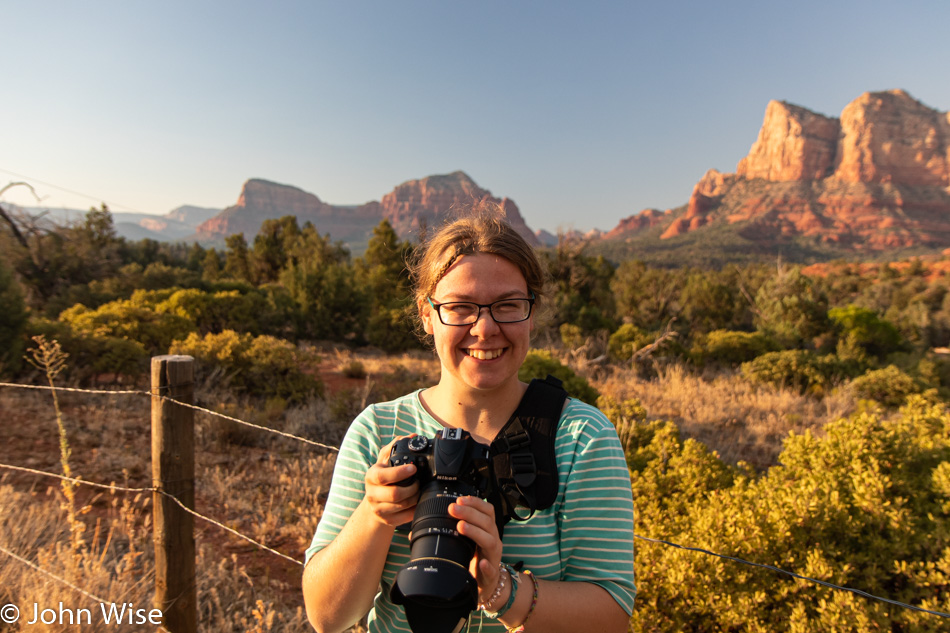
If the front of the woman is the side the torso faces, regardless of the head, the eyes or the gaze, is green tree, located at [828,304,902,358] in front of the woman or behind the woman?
behind

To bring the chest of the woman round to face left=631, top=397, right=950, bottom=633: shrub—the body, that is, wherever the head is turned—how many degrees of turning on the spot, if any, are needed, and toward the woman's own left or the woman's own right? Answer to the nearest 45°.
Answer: approximately 135° to the woman's own left

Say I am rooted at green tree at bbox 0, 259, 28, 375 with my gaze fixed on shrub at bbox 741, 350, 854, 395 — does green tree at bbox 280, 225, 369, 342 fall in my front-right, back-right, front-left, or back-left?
front-left

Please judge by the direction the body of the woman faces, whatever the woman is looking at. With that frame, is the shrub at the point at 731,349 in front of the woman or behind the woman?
behind

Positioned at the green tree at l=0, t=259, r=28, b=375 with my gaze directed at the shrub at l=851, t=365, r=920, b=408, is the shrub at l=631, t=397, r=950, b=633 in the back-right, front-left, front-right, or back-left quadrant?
front-right

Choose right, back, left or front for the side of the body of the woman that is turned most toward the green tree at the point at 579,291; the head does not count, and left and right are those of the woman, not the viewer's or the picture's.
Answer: back

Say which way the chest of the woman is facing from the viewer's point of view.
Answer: toward the camera

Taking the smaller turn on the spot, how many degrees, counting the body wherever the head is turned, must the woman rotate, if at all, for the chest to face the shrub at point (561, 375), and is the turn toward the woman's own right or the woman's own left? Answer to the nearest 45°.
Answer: approximately 180°

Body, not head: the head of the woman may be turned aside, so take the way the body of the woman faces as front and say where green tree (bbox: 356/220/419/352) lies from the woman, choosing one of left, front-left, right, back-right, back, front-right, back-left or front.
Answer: back

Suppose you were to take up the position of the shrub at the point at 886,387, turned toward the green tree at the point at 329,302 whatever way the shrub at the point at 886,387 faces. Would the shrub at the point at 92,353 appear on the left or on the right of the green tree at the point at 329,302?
left

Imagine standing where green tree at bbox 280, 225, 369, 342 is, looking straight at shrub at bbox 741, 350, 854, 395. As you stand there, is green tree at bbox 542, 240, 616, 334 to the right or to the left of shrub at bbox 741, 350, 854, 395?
left

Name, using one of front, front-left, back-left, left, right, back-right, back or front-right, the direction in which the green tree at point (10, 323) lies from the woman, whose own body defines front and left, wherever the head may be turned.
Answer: back-right

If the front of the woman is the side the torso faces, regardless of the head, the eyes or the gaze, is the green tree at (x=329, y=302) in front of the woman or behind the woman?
behind
